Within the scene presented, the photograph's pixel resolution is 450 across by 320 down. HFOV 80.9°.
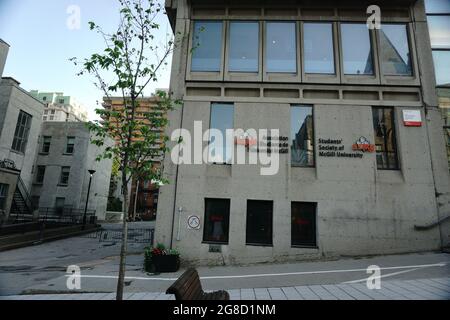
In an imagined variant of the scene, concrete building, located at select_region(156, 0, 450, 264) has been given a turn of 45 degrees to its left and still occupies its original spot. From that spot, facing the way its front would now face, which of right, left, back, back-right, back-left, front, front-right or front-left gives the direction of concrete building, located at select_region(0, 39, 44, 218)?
back-right

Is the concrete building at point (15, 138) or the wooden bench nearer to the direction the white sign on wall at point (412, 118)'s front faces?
the wooden bench

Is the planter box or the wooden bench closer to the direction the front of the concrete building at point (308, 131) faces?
the wooden bench

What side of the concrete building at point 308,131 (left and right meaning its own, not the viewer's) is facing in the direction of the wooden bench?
front

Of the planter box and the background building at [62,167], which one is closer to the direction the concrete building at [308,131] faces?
the planter box

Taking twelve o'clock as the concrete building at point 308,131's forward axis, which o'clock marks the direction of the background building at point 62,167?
The background building is roughly at 4 o'clock from the concrete building.

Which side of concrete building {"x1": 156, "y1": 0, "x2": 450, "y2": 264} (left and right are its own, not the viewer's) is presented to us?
front

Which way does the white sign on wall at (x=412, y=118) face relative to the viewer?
toward the camera

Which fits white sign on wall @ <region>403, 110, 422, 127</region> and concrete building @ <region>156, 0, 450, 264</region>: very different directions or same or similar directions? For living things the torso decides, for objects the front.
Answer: same or similar directions

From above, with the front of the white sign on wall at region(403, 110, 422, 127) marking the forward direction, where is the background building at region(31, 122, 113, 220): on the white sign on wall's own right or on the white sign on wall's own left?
on the white sign on wall's own right
